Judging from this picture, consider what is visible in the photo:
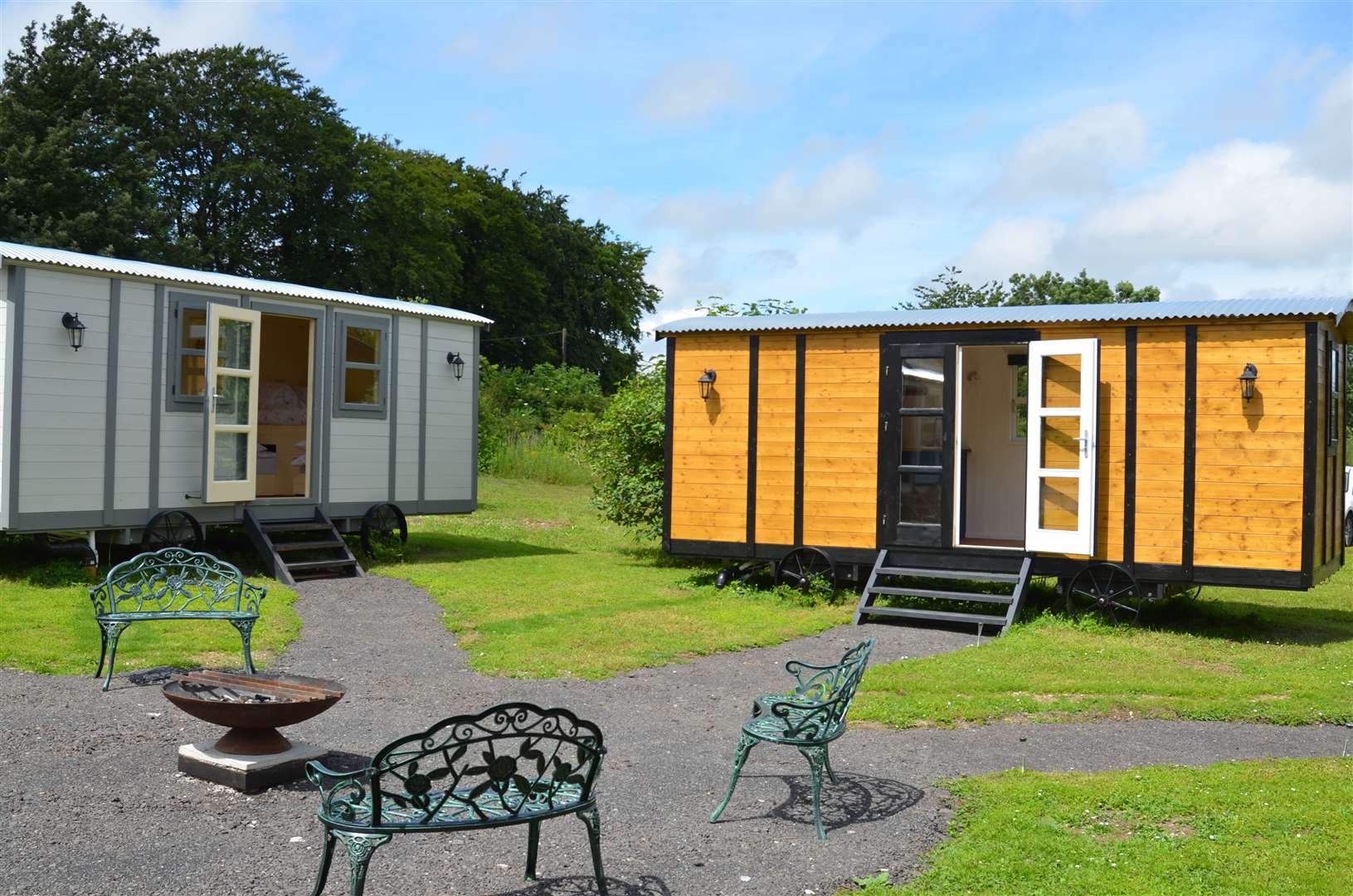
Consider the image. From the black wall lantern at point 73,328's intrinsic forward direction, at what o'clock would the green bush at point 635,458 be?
The green bush is roughly at 10 o'clock from the black wall lantern.

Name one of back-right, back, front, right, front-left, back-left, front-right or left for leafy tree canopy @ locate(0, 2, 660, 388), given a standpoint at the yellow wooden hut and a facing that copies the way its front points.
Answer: back-right

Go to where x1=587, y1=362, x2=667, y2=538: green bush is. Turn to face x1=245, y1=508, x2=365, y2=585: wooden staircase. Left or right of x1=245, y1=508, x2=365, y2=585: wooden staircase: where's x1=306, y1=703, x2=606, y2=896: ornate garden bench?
left

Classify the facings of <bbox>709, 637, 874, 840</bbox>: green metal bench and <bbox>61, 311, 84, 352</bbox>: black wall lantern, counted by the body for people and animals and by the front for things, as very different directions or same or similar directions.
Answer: very different directions

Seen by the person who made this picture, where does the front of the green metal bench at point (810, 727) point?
facing to the left of the viewer

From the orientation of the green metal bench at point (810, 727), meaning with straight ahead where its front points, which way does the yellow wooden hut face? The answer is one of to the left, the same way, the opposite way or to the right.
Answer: to the left
